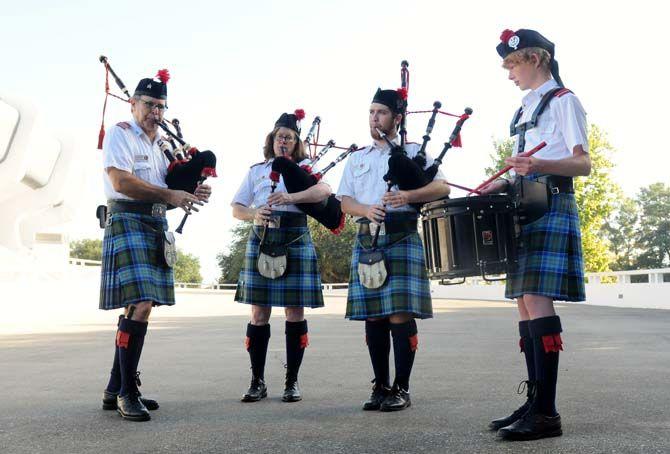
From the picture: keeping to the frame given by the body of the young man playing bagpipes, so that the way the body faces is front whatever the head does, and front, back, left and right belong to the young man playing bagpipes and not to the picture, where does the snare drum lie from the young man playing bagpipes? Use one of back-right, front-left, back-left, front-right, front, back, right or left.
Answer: left

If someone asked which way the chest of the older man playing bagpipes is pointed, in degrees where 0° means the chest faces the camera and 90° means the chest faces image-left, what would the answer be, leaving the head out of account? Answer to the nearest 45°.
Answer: approximately 315°

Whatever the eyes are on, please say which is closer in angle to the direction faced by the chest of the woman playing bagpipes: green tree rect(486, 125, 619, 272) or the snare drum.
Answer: the snare drum

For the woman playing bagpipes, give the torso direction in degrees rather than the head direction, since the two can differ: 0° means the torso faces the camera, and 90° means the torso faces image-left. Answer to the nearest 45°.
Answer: approximately 0°

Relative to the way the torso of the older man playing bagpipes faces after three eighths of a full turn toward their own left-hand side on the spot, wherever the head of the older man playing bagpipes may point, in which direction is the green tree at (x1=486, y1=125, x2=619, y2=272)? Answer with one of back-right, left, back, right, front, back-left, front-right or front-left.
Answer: front-right

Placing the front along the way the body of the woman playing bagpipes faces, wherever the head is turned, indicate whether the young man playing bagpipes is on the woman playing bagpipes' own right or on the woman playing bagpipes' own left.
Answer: on the woman playing bagpipes' own left

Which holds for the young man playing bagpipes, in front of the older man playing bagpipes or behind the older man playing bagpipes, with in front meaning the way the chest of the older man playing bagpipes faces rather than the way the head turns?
in front

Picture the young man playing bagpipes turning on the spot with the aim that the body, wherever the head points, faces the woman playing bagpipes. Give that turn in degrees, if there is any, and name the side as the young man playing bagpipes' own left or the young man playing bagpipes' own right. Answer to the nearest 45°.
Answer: approximately 90° to the young man playing bagpipes' own right

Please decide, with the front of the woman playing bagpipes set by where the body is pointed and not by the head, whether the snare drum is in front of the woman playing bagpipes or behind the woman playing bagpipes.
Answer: in front

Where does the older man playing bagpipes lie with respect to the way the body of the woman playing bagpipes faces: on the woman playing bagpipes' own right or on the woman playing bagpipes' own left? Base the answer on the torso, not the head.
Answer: on the woman playing bagpipes' own right
